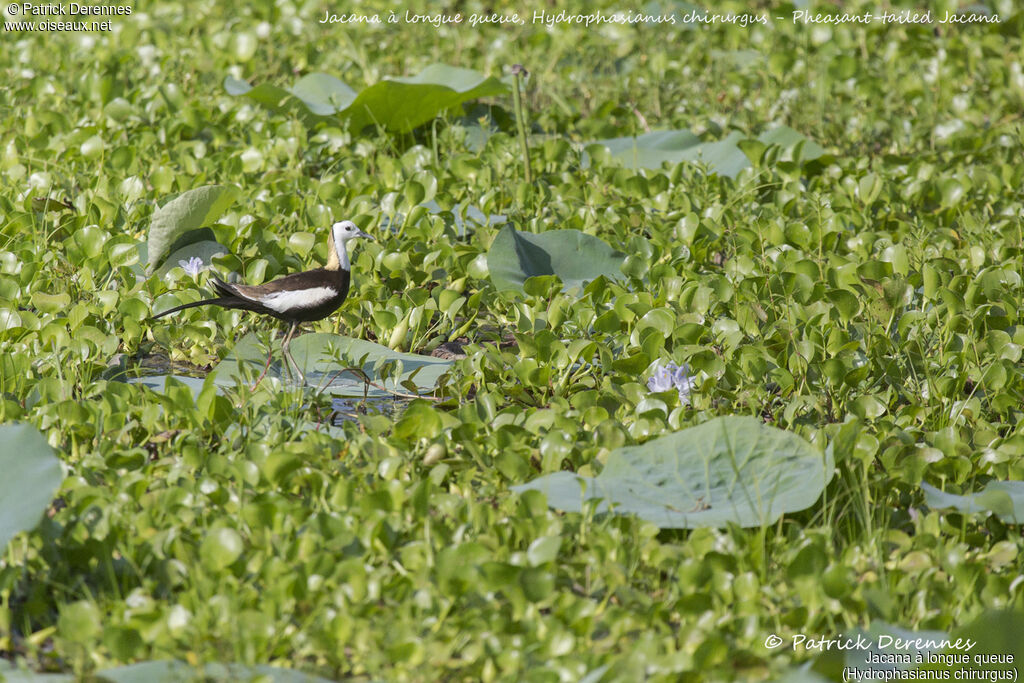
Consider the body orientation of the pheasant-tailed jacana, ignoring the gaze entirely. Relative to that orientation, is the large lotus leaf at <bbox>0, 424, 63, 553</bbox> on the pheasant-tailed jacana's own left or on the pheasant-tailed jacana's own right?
on the pheasant-tailed jacana's own right

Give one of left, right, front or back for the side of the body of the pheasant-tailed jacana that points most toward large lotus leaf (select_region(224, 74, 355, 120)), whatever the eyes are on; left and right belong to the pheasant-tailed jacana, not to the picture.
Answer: left

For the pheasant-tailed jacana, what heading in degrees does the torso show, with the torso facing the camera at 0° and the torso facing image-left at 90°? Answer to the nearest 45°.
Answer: approximately 270°

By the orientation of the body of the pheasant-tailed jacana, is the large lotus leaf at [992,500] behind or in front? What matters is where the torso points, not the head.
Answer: in front

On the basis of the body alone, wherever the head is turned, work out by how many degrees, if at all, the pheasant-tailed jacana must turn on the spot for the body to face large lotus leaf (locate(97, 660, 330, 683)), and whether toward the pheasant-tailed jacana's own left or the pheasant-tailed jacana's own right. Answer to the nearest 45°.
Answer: approximately 90° to the pheasant-tailed jacana's own right

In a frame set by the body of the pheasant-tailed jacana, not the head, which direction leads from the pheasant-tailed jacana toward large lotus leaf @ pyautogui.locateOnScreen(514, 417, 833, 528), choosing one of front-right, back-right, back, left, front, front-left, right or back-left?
front-right

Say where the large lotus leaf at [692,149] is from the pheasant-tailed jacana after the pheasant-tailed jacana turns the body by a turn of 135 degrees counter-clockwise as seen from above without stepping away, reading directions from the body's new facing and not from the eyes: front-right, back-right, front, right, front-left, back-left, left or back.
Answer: right

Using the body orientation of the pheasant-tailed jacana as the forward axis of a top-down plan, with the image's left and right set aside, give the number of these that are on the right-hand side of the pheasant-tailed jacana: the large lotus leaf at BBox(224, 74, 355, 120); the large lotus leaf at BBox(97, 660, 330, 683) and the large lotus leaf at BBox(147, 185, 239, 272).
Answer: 1
